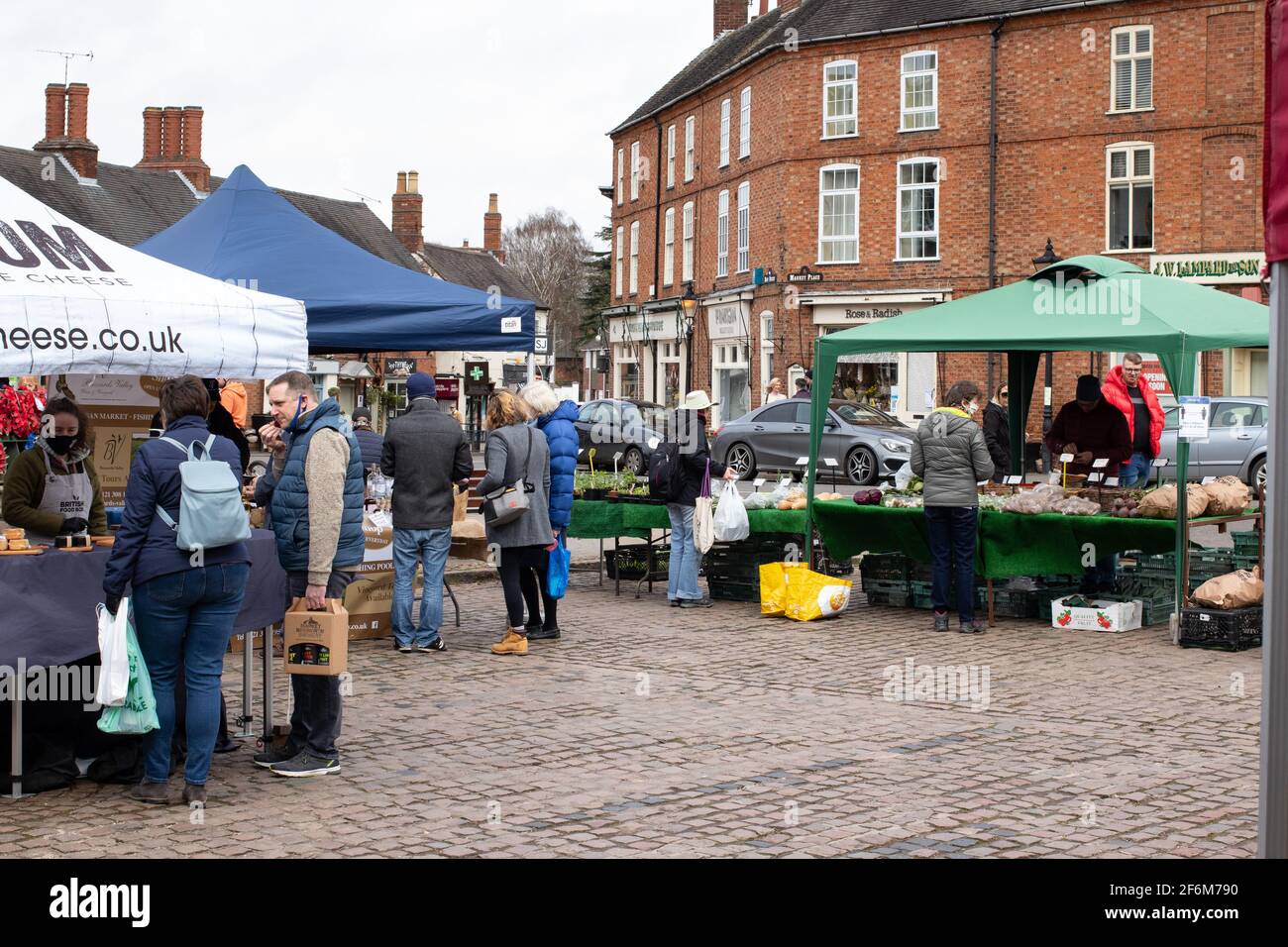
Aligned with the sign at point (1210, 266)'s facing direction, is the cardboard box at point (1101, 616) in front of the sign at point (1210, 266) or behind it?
in front

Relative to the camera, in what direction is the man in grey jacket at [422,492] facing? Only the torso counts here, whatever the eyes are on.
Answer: away from the camera

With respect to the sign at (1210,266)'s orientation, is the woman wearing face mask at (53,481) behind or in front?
in front

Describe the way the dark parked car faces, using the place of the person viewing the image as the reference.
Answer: facing the viewer and to the right of the viewer

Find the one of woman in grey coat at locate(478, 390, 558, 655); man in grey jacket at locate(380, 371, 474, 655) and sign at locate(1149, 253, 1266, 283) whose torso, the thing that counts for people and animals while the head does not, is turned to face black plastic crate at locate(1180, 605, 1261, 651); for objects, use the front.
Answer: the sign

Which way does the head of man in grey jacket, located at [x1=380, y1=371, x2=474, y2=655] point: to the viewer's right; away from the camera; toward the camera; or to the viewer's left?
away from the camera

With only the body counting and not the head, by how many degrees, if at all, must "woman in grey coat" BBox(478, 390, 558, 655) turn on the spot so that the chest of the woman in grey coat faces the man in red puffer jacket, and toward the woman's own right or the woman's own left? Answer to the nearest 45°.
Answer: approximately 90° to the woman's own right

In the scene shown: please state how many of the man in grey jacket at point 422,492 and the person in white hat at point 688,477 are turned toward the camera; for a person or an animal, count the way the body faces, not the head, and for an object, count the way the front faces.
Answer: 0

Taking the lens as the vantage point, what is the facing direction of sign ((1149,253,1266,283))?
facing the viewer

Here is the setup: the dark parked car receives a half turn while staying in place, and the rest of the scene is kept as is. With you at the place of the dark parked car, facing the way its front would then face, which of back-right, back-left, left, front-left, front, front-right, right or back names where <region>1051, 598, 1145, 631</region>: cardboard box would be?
back-left

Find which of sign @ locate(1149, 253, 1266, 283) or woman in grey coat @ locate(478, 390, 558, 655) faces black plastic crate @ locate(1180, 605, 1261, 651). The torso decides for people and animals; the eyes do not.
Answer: the sign
